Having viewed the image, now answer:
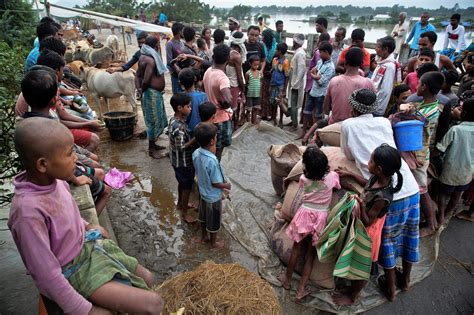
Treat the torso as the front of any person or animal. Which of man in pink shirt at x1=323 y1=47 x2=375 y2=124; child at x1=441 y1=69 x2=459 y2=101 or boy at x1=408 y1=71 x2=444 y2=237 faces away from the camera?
the man in pink shirt

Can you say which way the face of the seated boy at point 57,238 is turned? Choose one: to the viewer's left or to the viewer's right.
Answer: to the viewer's right

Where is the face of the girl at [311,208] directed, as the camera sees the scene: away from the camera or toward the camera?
away from the camera

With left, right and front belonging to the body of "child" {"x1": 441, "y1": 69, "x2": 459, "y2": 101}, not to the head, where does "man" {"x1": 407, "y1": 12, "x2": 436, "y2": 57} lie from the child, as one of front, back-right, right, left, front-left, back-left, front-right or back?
right

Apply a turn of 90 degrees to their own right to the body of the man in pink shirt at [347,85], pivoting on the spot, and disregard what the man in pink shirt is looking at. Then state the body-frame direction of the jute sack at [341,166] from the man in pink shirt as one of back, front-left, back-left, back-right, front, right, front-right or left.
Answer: right

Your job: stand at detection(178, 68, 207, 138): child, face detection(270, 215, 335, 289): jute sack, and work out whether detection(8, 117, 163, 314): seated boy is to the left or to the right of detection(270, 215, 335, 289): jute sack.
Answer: right

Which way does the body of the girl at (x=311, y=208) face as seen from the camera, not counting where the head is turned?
away from the camera

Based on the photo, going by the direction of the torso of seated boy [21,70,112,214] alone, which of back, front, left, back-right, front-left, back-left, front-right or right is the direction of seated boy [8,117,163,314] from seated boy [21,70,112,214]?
back-right

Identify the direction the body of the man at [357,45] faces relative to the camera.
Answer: away from the camera
